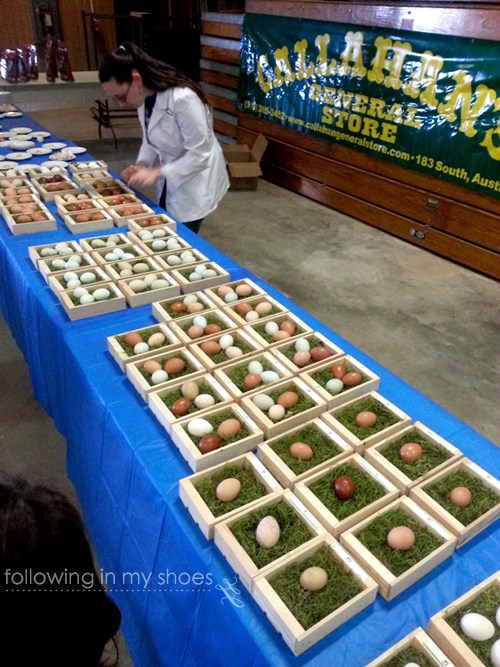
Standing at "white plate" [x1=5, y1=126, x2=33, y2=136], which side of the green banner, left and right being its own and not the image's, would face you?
front

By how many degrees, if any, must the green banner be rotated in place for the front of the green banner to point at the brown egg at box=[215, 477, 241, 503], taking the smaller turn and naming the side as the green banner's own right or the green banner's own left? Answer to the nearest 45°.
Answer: approximately 45° to the green banner's own left

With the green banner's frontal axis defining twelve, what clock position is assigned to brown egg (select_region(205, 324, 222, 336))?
The brown egg is roughly at 11 o'clock from the green banner.

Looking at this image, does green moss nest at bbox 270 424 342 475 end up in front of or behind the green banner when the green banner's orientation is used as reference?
in front

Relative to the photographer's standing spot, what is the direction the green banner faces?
facing the viewer and to the left of the viewer

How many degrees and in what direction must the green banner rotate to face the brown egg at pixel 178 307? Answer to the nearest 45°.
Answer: approximately 45° to its left

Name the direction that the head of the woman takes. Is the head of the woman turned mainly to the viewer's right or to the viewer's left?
to the viewer's left

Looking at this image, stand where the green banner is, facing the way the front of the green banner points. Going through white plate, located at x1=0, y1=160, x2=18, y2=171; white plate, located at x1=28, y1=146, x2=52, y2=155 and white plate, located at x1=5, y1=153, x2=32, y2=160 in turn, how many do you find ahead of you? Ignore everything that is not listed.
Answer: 3

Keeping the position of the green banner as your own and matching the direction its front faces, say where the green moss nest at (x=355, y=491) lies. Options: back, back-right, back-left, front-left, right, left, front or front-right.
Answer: front-left

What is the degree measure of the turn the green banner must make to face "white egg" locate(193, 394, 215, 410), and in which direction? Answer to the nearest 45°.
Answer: approximately 45° to its left

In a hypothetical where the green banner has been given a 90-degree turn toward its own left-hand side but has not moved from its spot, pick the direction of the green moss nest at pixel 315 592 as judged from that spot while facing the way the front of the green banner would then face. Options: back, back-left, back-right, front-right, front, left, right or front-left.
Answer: front-right

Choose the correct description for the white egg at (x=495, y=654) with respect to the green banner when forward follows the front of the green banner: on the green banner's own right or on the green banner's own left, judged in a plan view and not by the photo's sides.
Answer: on the green banner's own left

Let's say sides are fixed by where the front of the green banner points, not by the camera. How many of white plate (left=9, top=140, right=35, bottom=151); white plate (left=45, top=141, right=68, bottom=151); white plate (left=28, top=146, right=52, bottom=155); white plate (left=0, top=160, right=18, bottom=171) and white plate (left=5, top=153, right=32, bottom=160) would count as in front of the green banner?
5

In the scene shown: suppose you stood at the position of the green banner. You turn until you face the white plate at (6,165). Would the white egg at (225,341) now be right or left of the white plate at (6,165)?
left

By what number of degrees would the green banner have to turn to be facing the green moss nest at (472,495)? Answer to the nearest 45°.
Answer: approximately 45° to its left

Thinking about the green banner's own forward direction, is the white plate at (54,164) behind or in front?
in front

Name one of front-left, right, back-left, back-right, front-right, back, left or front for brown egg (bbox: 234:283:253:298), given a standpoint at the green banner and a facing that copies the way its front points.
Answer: front-left

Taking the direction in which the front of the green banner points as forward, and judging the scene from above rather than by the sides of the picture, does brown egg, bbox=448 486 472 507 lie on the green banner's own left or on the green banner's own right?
on the green banner's own left
